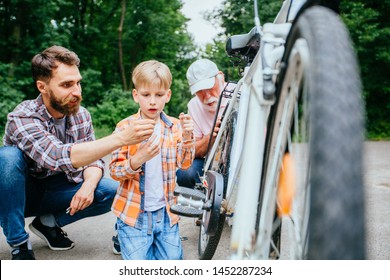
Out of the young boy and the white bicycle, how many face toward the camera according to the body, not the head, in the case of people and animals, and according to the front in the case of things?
2

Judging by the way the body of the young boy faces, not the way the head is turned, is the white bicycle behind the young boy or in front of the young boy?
in front

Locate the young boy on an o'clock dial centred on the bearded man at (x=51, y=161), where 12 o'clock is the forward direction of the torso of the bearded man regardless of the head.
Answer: The young boy is roughly at 12 o'clock from the bearded man.

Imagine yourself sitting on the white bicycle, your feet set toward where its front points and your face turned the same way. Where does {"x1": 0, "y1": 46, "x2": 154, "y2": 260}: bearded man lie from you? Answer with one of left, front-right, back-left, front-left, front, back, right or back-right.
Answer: back-right

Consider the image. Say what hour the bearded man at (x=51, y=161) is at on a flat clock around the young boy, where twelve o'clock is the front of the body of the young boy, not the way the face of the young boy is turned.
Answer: The bearded man is roughly at 4 o'clock from the young boy.

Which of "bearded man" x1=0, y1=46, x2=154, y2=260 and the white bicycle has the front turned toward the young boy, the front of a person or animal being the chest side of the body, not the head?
the bearded man

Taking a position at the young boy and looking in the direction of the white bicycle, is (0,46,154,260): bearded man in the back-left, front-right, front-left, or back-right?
back-right

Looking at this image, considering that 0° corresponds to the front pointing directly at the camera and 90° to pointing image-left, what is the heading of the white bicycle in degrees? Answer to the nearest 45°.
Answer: approximately 0°

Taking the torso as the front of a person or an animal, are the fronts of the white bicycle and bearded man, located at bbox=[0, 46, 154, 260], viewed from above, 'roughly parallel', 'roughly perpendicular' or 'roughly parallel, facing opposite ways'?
roughly perpendicular
